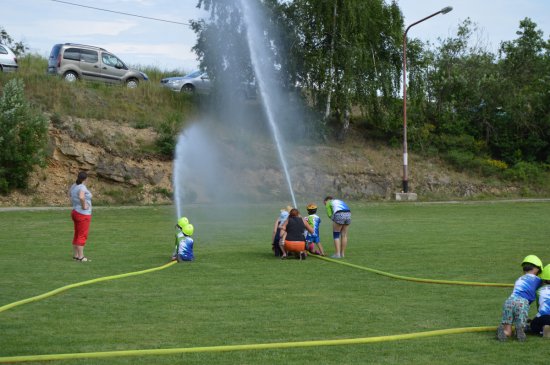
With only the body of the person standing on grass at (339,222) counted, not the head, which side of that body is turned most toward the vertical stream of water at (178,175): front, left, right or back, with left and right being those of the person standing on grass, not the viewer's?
front

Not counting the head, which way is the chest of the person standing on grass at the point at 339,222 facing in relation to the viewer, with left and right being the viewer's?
facing away from the viewer and to the left of the viewer

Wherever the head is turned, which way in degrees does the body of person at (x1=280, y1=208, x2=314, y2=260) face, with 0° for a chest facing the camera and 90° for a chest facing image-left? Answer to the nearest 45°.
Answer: approximately 180°

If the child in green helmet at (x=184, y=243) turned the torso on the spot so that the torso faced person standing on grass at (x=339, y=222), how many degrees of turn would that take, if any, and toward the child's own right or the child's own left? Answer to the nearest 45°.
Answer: approximately 90° to the child's own right

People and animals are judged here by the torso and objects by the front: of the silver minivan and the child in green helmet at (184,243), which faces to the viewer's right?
the silver minivan

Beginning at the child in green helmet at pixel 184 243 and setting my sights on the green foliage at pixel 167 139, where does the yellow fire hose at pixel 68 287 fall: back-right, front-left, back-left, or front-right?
back-left

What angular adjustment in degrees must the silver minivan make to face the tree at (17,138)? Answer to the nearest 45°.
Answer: approximately 90° to its right

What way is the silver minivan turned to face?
to the viewer's right

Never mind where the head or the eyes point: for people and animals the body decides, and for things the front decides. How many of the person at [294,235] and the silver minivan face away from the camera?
1

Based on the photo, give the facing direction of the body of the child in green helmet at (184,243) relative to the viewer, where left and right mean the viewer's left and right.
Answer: facing away from the viewer
